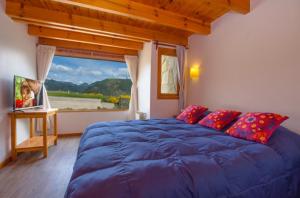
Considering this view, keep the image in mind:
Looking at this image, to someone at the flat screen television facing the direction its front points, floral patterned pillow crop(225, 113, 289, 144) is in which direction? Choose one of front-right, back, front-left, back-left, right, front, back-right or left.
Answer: front

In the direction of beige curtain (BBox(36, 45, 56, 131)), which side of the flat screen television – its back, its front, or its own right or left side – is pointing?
left

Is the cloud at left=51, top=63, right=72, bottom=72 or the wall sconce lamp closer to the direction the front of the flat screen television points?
the wall sconce lamp

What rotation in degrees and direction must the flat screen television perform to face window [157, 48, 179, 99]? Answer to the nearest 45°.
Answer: approximately 45° to its left

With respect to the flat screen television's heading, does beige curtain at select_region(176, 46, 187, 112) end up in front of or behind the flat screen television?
in front

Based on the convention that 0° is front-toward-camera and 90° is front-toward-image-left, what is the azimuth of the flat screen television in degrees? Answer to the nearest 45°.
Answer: approximately 315°

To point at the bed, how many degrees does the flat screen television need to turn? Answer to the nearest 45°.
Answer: approximately 45° to its right

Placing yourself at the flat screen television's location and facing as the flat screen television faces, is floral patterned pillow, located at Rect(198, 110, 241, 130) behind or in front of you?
in front

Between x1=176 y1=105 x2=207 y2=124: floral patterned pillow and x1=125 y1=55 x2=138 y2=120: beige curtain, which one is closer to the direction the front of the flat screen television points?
the floral patterned pillow

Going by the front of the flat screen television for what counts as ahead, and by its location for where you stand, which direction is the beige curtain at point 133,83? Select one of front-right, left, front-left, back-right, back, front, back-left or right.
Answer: front-left

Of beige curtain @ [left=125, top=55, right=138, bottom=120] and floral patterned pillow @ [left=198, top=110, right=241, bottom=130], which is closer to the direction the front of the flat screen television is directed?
the floral patterned pillow
